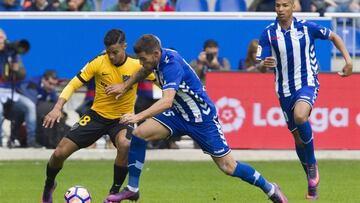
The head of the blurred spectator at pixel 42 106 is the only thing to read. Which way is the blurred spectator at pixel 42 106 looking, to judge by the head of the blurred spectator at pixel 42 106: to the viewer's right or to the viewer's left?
to the viewer's right

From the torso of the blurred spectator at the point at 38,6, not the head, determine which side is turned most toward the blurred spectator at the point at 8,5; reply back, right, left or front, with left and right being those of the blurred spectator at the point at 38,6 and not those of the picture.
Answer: right

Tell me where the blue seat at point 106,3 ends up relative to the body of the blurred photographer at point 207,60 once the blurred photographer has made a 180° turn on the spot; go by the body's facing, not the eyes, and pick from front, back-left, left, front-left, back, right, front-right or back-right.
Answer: front-left

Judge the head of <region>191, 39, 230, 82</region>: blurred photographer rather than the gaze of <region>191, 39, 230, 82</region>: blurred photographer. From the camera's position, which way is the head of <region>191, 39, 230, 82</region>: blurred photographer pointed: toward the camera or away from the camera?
toward the camera

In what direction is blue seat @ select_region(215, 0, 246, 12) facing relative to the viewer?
toward the camera

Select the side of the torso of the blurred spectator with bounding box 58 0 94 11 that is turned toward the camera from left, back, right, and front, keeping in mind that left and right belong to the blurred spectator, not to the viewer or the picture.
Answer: front

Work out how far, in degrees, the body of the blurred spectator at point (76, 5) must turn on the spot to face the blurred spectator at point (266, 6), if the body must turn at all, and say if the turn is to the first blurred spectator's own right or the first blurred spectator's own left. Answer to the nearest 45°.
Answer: approximately 90° to the first blurred spectator's own left

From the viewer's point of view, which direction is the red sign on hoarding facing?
toward the camera

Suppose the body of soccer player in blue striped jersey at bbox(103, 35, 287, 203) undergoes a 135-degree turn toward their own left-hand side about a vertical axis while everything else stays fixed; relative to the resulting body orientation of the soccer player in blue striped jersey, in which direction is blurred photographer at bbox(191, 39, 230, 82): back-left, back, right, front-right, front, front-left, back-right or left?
back-left

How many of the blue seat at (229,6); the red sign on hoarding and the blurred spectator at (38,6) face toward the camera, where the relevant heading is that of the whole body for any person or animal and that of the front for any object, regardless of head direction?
3

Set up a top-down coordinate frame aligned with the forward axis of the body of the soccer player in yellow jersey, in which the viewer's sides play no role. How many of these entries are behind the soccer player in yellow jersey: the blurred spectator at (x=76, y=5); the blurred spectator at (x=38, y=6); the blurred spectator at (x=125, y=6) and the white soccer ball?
3
